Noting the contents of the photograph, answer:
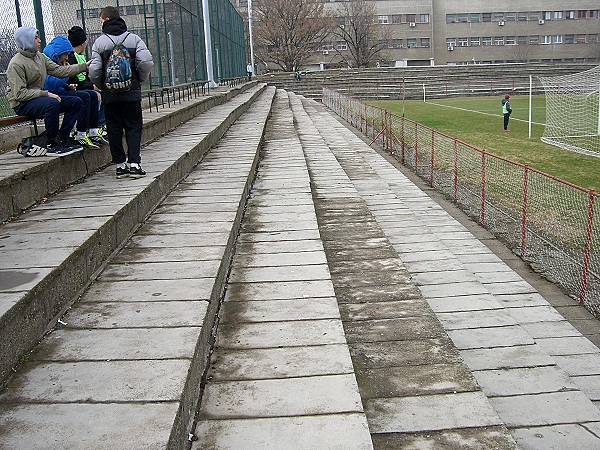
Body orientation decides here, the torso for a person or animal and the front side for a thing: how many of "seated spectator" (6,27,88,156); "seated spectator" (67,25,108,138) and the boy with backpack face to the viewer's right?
2

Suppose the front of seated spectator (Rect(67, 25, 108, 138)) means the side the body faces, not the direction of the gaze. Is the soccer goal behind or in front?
in front

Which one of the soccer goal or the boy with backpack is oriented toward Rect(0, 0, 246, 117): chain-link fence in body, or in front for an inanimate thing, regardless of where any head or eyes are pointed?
the boy with backpack

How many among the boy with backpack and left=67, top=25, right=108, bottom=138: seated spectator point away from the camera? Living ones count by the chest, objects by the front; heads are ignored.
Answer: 1

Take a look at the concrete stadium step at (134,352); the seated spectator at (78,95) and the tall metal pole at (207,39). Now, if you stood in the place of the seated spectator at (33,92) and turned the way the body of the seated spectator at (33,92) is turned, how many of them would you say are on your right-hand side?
1

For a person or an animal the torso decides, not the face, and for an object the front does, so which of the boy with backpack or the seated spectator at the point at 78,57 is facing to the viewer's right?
the seated spectator

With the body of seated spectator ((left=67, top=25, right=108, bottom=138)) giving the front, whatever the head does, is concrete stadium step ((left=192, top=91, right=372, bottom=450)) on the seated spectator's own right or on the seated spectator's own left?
on the seated spectator's own right

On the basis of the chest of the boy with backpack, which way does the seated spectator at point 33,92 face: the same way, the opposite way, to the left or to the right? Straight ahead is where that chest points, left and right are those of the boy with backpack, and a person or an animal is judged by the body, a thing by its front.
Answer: to the right

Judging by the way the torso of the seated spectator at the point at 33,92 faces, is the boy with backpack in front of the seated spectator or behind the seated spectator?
in front

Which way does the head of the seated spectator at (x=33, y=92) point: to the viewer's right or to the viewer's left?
to the viewer's right

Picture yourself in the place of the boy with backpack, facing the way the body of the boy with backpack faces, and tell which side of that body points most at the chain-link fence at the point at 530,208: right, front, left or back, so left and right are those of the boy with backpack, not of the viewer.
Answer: right

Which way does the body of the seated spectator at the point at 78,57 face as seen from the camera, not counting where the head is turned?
to the viewer's right

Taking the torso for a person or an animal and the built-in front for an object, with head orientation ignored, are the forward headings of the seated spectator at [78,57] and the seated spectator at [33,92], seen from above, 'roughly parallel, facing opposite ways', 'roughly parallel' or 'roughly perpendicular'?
roughly parallel

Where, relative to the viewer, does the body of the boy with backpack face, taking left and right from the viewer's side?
facing away from the viewer

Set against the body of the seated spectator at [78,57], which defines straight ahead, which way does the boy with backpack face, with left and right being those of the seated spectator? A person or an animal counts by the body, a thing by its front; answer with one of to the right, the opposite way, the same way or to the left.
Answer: to the left

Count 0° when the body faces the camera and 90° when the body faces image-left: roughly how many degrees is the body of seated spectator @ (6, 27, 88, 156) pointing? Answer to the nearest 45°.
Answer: approximately 270°
